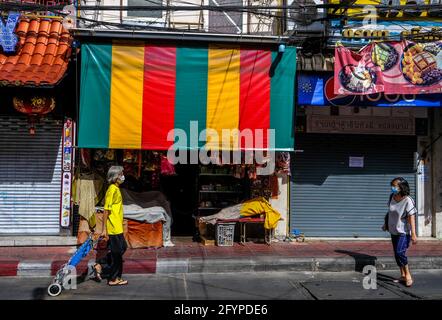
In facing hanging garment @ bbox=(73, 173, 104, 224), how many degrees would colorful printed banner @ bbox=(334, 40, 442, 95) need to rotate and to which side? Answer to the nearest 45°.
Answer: approximately 90° to its right

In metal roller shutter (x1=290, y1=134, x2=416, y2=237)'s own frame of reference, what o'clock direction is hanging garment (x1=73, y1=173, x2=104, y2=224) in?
The hanging garment is roughly at 2 o'clock from the metal roller shutter.

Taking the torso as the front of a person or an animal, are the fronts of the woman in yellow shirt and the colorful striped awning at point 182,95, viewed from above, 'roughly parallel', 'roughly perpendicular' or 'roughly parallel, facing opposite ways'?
roughly perpendicular

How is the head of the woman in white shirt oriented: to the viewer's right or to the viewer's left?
to the viewer's left
